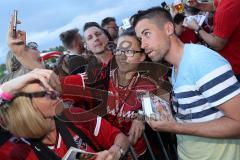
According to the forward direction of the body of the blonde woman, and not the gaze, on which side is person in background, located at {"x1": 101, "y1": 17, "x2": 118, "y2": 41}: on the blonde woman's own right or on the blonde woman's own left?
on the blonde woman's own left

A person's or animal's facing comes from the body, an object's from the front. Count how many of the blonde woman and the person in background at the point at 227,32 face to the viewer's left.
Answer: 1

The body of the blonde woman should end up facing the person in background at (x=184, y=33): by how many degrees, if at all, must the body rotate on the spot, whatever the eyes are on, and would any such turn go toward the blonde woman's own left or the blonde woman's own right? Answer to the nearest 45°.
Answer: approximately 90° to the blonde woman's own left

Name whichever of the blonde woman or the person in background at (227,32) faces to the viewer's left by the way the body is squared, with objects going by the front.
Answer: the person in background

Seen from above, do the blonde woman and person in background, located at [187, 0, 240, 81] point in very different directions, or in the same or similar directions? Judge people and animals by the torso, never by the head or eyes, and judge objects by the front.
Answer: very different directions

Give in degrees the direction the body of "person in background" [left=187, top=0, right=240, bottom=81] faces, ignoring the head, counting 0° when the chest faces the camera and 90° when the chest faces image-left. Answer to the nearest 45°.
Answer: approximately 90°

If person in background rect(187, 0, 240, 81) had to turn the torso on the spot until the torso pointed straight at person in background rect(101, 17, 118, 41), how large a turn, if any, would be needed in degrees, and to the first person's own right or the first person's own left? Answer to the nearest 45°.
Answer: approximately 45° to the first person's own right

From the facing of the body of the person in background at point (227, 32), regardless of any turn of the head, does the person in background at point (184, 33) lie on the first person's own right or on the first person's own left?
on the first person's own right

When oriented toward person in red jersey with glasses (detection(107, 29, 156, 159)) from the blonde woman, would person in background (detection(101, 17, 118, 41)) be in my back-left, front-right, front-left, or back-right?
front-left

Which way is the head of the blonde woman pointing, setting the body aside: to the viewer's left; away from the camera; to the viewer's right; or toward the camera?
to the viewer's right

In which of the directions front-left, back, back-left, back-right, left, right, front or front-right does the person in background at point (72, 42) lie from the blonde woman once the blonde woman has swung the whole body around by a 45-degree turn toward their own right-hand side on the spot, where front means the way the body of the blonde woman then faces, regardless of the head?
back
